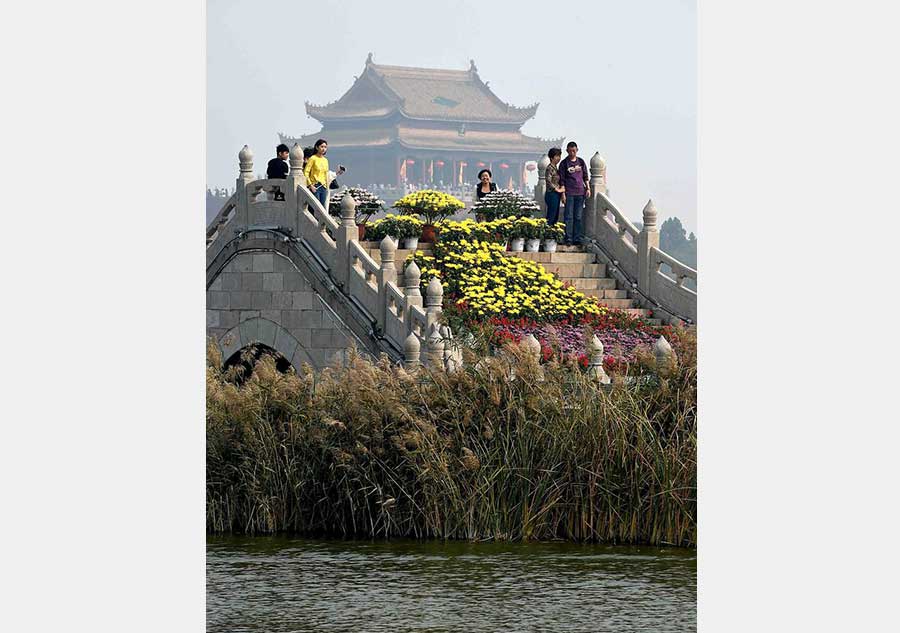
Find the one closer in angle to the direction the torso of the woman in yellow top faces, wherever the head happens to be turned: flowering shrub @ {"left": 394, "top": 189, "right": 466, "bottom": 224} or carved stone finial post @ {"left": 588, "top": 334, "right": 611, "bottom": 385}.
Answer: the carved stone finial post

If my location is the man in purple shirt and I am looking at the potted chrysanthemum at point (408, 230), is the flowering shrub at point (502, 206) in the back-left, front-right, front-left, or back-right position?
front-right

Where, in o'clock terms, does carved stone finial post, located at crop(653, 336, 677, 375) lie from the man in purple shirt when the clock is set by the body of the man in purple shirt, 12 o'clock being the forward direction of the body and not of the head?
The carved stone finial post is roughly at 12 o'clock from the man in purple shirt.

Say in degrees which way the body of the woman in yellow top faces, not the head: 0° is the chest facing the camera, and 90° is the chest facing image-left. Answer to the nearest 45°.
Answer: approximately 315°

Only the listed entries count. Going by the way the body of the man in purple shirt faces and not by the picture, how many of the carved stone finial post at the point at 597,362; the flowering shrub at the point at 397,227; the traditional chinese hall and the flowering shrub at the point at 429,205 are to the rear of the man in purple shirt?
1

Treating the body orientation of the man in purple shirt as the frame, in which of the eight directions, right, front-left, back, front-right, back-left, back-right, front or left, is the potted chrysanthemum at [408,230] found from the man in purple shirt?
front-right

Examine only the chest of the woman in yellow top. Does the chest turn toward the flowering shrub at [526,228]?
no

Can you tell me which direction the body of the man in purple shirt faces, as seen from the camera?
toward the camera

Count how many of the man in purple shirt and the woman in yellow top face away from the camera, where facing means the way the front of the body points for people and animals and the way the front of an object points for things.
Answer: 0
